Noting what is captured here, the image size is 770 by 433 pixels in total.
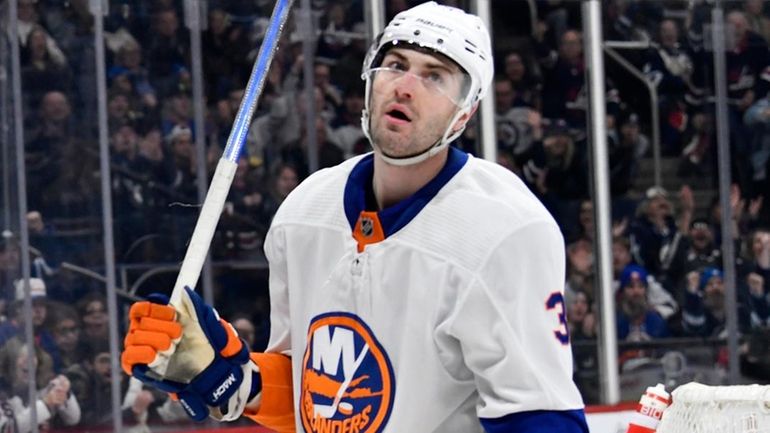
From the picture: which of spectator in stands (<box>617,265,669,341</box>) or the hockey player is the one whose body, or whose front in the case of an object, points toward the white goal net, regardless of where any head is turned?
the spectator in stands

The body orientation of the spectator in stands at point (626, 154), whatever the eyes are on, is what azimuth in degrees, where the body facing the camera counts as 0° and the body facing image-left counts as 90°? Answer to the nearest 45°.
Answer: approximately 0°

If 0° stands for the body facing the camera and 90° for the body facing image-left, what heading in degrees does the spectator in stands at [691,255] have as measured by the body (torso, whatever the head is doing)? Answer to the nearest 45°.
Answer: approximately 0°

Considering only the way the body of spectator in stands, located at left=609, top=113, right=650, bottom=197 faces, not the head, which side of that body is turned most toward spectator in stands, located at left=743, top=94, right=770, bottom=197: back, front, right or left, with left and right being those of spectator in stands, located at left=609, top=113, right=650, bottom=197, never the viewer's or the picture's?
left

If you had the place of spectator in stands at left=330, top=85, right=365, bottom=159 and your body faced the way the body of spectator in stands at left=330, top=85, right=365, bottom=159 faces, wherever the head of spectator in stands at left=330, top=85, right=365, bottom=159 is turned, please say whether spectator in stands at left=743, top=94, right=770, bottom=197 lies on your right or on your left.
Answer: on your left

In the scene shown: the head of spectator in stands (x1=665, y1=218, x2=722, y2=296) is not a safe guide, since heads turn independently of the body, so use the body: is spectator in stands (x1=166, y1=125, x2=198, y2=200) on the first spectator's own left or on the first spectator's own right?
on the first spectator's own right
